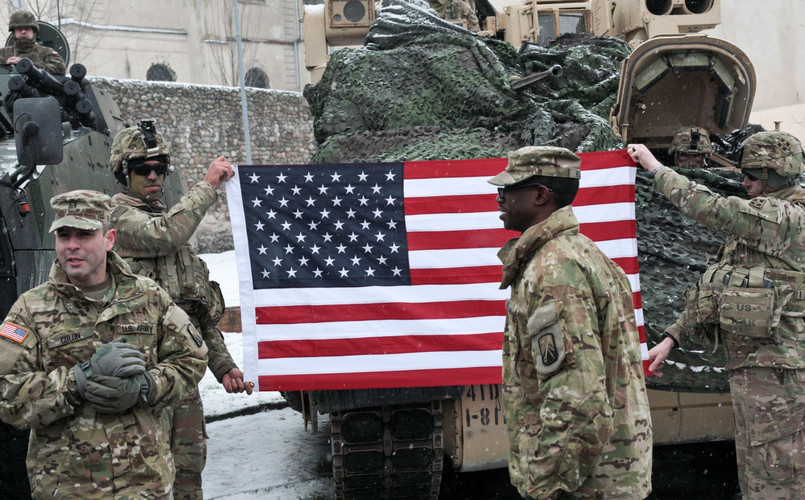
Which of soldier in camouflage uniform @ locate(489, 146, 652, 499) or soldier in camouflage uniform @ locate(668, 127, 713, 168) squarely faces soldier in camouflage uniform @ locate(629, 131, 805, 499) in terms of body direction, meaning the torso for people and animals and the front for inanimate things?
soldier in camouflage uniform @ locate(668, 127, 713, 168)

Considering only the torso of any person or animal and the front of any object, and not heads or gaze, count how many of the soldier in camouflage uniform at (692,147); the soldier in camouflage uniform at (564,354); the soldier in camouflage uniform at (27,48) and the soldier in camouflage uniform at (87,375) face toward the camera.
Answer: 3

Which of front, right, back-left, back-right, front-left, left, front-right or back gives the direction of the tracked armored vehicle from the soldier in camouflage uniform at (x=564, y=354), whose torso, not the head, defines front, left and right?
right

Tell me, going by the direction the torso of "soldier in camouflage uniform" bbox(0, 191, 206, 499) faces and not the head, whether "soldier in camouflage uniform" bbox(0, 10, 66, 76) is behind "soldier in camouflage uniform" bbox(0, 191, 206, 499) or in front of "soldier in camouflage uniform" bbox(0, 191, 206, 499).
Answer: behind

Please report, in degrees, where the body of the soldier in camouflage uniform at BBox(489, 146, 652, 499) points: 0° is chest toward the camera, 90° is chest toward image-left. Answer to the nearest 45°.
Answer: approximately 90°

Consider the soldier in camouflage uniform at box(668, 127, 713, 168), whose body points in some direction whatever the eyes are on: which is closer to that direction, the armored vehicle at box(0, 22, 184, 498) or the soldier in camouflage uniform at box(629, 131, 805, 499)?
the soldier in camouflage uniform

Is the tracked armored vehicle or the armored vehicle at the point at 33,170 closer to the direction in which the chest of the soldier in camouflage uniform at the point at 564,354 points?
the armored vehicle

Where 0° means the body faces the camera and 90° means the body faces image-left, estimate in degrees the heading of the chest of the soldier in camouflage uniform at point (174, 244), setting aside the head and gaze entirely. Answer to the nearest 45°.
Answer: approximately 315°

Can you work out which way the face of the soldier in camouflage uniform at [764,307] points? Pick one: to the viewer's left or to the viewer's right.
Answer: to the viewer's left

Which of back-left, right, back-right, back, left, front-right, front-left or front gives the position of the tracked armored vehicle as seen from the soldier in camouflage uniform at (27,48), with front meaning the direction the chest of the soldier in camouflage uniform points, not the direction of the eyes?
front-left

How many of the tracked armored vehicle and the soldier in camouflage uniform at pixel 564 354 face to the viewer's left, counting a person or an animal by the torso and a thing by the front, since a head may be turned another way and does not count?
1

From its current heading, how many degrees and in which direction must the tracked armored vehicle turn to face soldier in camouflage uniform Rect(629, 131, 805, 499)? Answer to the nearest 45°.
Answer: approximately 45° to its left

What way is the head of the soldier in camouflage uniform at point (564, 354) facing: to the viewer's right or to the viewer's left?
to the viewer's left

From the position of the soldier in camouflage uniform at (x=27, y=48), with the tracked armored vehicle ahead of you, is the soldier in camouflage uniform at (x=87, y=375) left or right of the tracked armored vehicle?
right

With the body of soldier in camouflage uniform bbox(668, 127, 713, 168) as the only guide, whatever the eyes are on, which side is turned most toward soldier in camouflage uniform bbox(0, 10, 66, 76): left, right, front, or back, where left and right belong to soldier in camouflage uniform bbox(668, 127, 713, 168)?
right
